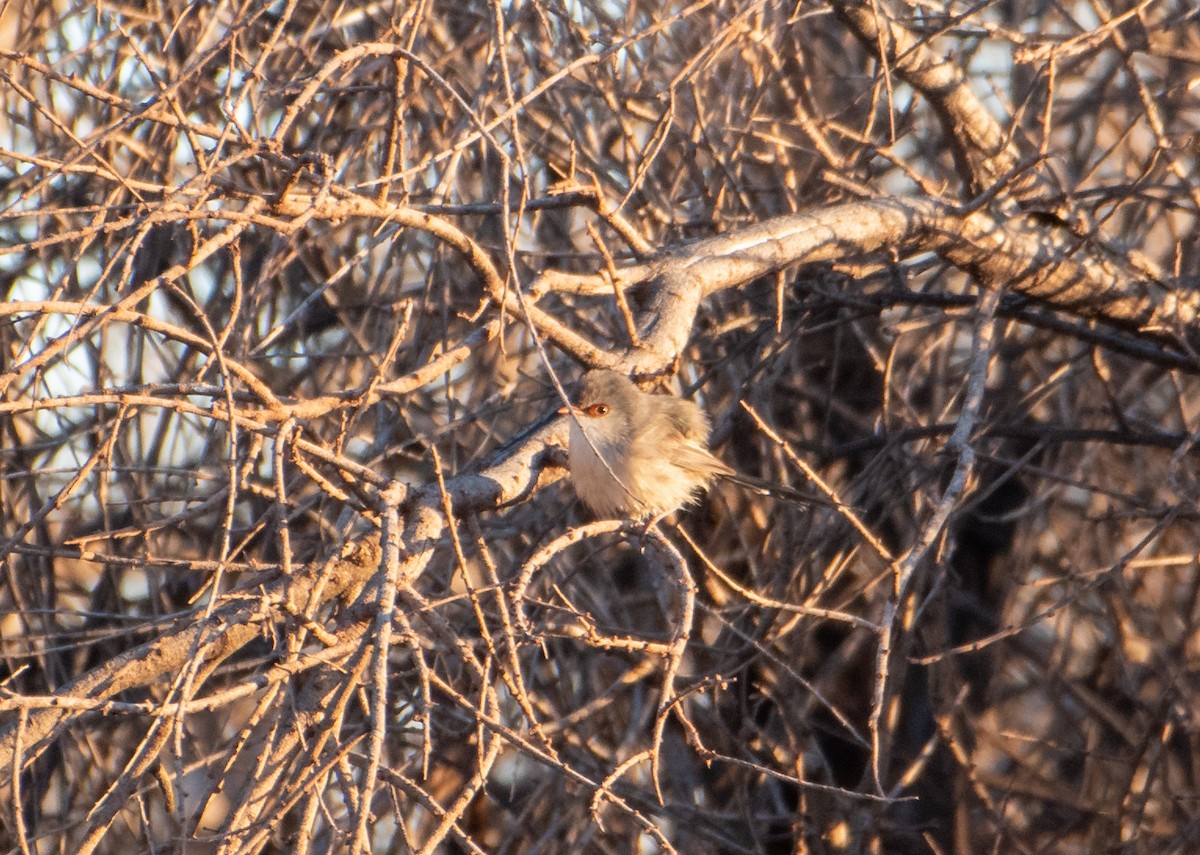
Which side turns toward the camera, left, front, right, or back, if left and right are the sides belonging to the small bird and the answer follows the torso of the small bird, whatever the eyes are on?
left
